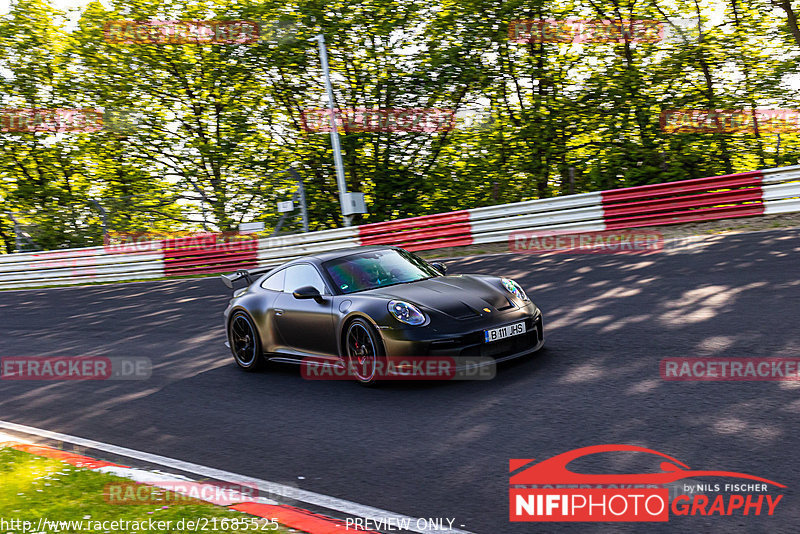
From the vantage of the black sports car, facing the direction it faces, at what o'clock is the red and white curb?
The red and white curb is roughly at 2 o'clock from the black sports car.

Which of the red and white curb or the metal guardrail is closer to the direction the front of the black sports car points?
the red and white curb

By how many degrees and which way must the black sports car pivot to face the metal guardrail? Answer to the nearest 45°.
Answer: approximately 135° to its left

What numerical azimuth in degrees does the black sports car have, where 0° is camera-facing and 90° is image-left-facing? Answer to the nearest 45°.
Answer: approximately 315°
